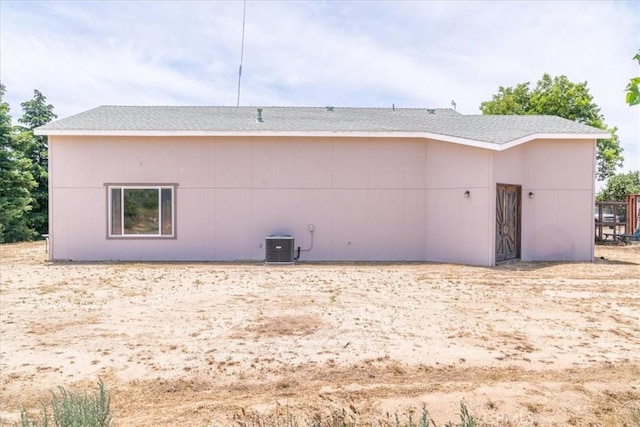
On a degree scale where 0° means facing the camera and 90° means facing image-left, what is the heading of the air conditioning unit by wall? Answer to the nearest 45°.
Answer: approximately 0°

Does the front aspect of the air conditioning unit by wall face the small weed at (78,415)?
yes

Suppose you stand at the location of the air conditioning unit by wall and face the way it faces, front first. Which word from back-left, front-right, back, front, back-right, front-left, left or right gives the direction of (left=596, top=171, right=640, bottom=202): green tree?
back-left

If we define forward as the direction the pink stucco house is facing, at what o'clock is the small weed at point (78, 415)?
The small weed is roughly at 12 o'clock from the pink stucco house.

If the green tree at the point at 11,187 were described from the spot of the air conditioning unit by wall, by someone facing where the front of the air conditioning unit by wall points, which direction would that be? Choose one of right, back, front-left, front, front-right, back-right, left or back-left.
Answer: back-right

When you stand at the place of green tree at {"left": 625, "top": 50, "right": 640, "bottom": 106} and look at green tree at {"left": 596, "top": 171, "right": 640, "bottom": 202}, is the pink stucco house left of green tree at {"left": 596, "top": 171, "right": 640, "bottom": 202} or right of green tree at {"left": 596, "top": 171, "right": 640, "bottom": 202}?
left

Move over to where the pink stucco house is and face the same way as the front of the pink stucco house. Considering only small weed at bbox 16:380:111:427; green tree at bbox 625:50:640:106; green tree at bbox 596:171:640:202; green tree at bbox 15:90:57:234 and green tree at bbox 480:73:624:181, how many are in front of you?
2

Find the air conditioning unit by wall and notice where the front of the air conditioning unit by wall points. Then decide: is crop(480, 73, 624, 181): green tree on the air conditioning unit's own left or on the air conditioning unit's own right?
on the air conditioning unit's own left

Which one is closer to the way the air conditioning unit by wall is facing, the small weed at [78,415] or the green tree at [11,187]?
the small weed
